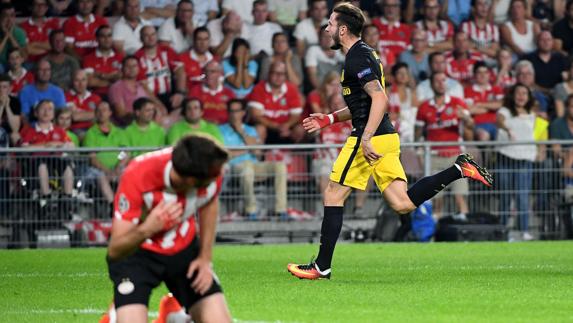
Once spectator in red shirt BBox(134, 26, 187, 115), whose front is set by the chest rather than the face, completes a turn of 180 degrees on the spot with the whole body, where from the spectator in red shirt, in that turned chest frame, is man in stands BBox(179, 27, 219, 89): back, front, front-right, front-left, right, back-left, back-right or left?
right

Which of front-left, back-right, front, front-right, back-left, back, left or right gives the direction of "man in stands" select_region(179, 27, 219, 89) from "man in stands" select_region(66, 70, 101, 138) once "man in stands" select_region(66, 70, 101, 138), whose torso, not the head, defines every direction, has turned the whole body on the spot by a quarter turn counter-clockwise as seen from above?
front

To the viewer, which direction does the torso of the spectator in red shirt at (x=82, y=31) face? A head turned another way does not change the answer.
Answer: toward the camera

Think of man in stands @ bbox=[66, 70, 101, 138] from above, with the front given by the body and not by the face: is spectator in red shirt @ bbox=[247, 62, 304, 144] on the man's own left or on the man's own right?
on the man's own left

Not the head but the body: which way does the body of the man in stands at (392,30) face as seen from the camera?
toward the camera

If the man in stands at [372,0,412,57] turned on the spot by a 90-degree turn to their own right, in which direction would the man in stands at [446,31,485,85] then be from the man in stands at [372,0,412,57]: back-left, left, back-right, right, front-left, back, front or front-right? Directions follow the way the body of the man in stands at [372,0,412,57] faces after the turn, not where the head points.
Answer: back

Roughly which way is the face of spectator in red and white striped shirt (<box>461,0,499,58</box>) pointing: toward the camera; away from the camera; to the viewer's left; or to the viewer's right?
toward the camera

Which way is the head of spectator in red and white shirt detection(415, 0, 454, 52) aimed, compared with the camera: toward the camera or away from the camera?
toward the camera

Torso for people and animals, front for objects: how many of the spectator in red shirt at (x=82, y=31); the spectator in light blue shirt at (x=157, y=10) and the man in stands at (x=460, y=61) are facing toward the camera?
3

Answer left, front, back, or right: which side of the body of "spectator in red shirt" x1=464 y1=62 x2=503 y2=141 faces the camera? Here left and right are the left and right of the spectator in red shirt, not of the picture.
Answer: front

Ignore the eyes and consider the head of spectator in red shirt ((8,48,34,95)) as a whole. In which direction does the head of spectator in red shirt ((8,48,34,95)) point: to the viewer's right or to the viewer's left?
to the viewer's right

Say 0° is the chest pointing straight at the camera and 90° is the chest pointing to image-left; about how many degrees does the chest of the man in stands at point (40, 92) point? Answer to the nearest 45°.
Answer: approximately 0°

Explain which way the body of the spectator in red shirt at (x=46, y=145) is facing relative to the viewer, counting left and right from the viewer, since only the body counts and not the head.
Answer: facing the viewer

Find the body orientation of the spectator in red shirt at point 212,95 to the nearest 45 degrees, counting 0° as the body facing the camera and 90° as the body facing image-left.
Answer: approximately 0°

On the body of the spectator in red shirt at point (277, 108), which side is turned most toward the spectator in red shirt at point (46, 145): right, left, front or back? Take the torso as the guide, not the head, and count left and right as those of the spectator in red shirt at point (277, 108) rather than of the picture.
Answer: right
